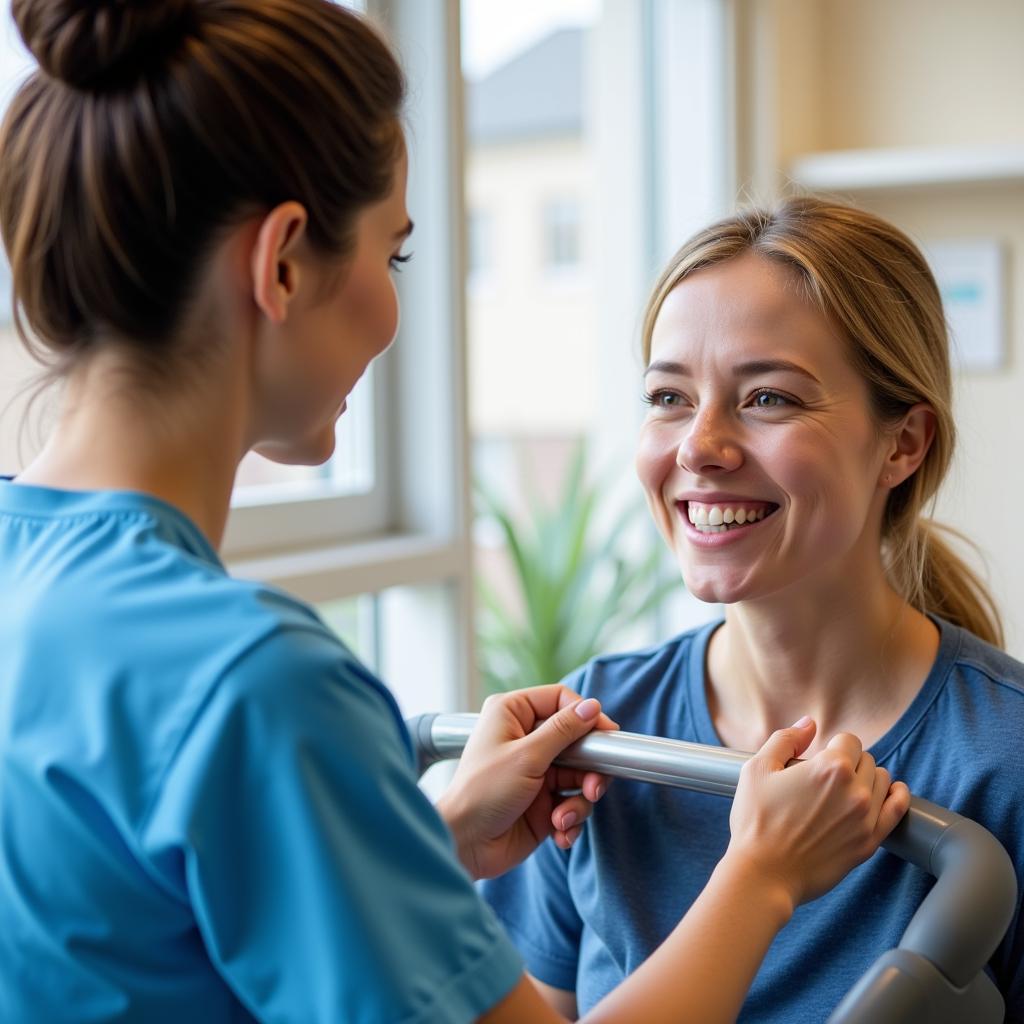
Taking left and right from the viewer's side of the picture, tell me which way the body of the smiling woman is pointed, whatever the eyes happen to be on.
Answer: facing the viewer and to the left of the viewer

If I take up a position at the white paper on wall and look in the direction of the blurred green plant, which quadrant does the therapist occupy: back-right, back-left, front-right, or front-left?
front-left

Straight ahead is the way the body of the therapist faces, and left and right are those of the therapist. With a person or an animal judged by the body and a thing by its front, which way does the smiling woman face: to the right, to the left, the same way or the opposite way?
the opposite way

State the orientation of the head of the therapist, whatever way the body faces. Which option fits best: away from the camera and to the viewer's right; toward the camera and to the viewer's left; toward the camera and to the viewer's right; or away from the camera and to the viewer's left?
away from the camera and to the viewer's right

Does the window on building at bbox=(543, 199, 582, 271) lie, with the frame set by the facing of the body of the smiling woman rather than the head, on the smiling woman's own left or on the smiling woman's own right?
on the smiling woman's own right

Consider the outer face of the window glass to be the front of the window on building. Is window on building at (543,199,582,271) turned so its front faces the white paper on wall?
yes

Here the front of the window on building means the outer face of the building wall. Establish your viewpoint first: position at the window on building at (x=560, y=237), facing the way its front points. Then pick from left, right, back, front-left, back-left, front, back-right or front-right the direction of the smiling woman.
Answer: front

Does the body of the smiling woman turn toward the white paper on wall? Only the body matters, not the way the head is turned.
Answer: no

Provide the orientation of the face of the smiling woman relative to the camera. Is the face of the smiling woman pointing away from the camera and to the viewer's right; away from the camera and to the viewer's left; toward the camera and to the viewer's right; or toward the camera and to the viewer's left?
toward the camera and to the viewer's left

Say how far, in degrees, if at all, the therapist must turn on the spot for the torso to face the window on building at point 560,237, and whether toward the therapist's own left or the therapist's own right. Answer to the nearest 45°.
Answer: approximately 45° to the therapist's own left

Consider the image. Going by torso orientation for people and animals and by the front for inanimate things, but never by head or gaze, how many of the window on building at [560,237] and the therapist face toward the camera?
1

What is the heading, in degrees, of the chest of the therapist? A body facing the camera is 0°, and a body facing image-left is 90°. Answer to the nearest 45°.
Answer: approximately 225°

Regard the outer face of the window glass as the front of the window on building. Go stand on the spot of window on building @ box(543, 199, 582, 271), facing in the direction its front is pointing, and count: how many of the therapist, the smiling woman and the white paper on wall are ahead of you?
3

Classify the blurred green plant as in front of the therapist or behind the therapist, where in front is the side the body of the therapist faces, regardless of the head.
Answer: in front

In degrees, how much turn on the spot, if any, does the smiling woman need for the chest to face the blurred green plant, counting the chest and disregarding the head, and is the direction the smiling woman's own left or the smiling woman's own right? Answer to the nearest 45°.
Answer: approximately 135° to the smiling woman's own right

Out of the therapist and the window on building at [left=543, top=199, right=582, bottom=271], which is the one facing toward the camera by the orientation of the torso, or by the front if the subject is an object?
the window on building

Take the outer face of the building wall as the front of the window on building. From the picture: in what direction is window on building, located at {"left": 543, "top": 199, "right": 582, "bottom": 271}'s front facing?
toward the camera

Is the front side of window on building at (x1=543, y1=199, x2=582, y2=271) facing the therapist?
yes
